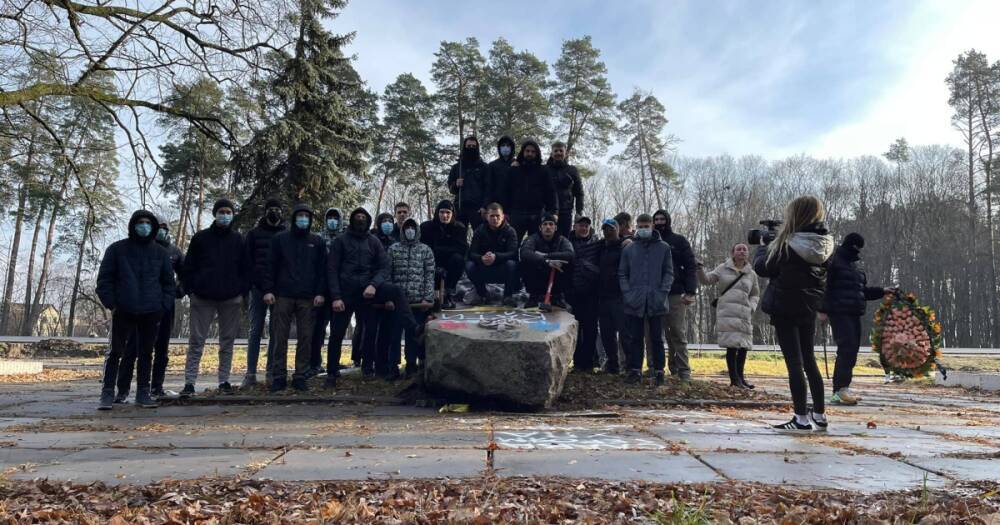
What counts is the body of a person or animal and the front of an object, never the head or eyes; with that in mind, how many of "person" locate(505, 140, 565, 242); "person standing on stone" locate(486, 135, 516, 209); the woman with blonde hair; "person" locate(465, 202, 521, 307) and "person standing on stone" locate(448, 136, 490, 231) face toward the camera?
4

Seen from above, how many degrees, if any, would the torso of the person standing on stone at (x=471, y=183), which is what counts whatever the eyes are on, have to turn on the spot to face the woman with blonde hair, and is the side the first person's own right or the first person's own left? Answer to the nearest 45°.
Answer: approximately 45° to the first person's own left

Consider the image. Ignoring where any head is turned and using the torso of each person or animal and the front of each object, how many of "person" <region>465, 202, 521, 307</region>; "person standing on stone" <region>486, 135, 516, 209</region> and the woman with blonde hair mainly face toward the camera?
2

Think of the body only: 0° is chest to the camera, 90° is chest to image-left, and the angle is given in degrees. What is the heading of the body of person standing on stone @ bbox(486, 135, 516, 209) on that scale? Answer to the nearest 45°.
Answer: approximately 0°

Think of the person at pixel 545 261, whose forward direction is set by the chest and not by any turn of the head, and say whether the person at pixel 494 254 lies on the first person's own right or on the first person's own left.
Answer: on the first person's own right

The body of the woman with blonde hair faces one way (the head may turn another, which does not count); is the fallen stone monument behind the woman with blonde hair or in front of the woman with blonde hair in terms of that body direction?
in front

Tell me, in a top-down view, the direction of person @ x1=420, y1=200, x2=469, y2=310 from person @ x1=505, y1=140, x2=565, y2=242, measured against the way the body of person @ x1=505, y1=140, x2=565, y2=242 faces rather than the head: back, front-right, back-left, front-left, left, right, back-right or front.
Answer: right
